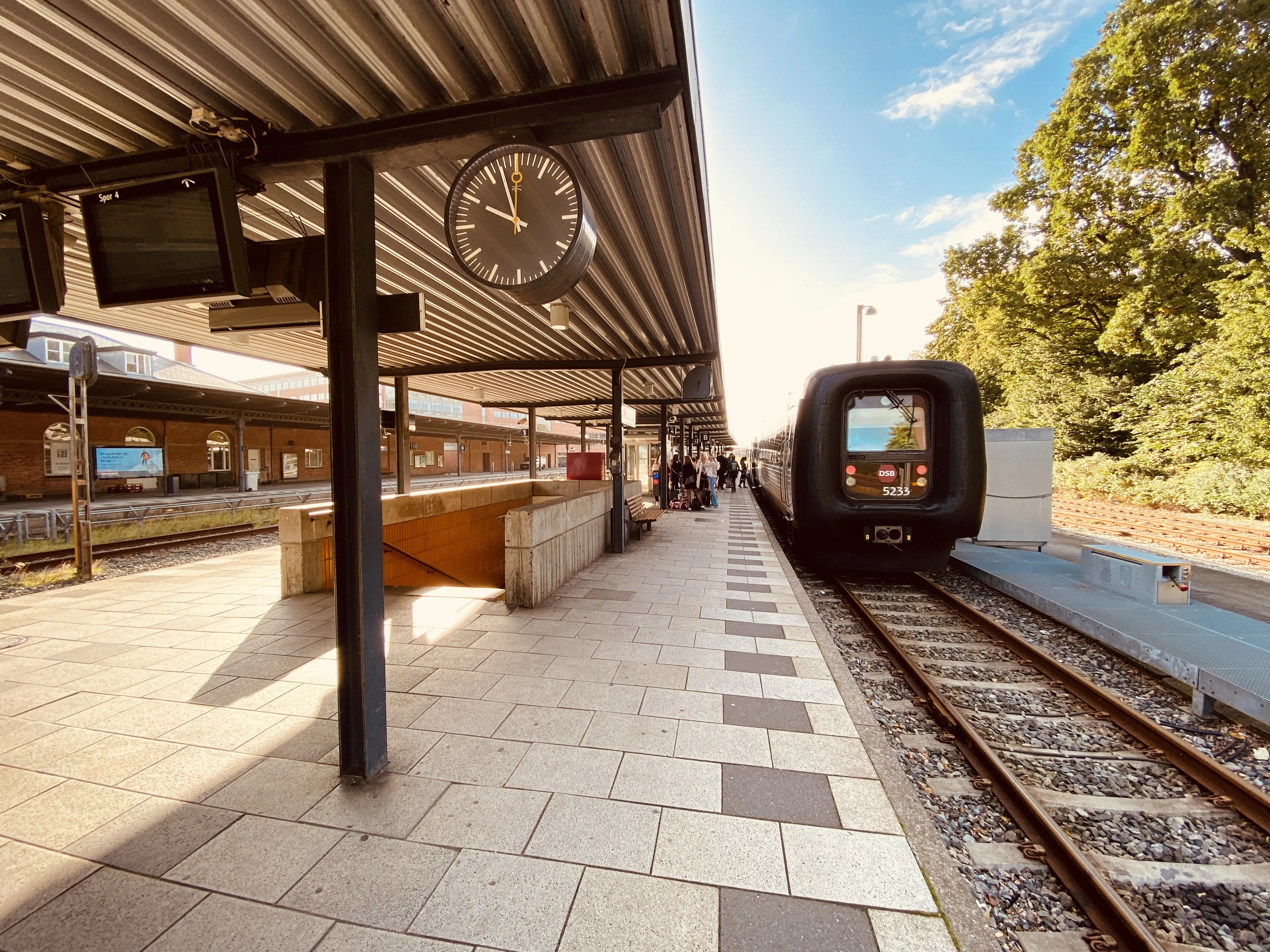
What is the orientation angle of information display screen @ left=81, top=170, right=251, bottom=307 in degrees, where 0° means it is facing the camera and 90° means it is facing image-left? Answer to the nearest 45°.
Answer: approximately 45°

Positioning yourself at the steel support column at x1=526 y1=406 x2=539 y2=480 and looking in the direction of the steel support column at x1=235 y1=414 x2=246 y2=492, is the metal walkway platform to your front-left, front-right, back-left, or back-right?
back-left

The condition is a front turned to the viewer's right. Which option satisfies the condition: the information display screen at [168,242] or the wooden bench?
the wooden bench

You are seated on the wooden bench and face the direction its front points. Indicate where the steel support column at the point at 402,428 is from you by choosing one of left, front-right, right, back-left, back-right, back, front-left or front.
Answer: back

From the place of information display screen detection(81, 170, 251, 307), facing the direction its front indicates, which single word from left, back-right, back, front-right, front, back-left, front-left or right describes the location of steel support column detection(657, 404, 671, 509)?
back

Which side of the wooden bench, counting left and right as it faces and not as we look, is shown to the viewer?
right
